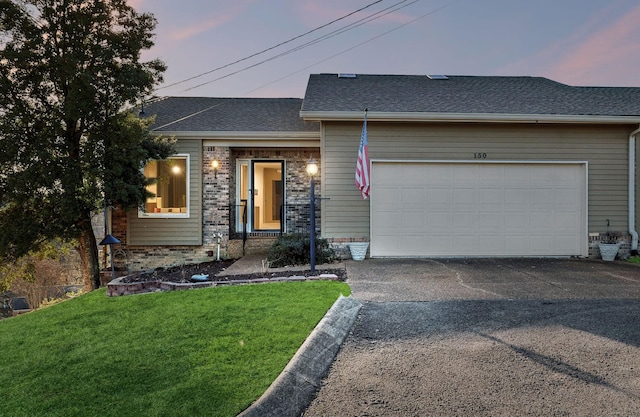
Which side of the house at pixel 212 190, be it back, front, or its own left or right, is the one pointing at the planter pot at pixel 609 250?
left

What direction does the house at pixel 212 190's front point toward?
toward the camera

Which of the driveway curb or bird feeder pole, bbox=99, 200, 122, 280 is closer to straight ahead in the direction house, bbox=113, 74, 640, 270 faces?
the driveway curb

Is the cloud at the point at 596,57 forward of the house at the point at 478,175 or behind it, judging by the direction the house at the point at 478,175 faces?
behind

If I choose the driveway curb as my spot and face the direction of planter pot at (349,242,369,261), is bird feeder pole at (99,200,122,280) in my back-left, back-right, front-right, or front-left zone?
front-left

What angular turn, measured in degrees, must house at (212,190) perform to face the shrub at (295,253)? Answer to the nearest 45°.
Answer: approximately 45° to its left

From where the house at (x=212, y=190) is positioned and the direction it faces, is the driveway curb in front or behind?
in front

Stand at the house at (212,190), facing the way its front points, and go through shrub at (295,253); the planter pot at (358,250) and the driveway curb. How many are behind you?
0

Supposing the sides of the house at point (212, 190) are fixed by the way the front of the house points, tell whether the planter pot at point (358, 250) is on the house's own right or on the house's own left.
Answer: on the house's own left
